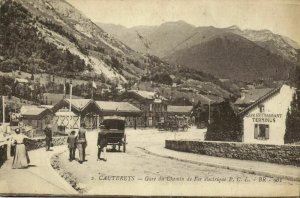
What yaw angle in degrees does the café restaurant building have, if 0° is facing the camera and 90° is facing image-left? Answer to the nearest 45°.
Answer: approximately 0°

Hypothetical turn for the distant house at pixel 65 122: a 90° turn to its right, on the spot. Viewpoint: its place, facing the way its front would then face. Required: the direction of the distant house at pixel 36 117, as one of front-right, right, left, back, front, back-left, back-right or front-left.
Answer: front

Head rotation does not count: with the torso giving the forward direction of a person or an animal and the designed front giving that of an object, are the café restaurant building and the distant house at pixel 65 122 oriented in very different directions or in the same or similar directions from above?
same or similar directions

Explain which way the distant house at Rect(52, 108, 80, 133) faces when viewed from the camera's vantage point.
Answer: facing the viewer
